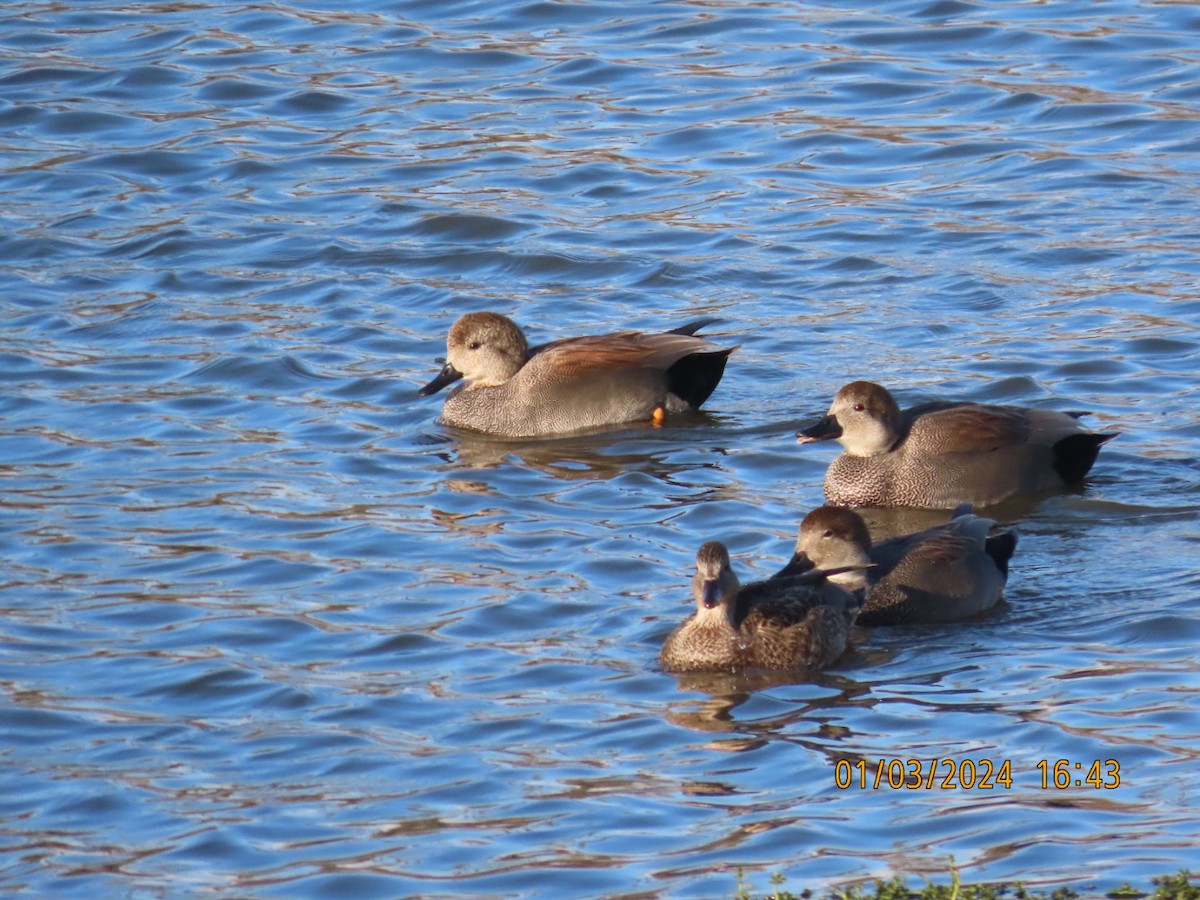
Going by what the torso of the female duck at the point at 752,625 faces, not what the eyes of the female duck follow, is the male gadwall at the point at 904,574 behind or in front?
behind

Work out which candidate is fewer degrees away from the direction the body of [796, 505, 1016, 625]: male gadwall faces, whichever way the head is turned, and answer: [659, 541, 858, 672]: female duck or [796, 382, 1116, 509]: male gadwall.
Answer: the female duck

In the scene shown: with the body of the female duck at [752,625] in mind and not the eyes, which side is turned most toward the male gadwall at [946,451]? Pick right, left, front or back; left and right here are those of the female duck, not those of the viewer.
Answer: back

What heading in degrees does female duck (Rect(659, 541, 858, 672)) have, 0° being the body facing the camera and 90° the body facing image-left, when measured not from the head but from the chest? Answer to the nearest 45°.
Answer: approximately 45°

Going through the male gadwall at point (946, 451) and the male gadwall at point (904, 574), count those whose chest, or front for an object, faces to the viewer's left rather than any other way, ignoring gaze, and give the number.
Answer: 2

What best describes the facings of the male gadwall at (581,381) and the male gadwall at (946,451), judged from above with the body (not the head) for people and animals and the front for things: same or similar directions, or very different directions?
same or similar directions

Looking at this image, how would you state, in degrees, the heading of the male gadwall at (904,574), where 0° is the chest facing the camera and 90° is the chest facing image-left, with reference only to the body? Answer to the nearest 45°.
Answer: approximately 90°

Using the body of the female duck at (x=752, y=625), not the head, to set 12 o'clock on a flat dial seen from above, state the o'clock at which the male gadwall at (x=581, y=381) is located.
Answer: The male gadwall is roughly at 4 o'clock from the female duck.

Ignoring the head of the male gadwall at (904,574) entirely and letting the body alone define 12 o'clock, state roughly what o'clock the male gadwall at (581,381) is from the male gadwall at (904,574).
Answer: the male gadwall at (581,381) is roughly at 2 o'clock from the male gadwall at (904,574).

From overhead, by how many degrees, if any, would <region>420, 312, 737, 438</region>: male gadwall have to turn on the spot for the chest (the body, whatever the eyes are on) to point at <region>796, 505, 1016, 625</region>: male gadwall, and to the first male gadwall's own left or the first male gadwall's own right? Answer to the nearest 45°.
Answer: approximately 90° to the first male gadwall's own left

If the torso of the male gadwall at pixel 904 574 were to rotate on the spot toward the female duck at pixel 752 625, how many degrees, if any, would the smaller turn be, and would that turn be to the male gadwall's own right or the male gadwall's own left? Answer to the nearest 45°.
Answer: approximately 45° to the male gadwall's own left

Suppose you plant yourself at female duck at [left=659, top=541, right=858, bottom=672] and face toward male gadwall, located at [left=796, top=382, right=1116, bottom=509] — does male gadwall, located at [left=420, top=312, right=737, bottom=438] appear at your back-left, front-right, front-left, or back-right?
front-left

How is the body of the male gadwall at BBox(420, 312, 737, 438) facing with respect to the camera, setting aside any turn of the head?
to the viewer's left

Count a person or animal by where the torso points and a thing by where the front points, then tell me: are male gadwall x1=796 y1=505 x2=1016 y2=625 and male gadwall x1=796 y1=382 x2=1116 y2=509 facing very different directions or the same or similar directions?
same or similar directions

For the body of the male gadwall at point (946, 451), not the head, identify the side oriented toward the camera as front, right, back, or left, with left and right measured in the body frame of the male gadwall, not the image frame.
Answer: left

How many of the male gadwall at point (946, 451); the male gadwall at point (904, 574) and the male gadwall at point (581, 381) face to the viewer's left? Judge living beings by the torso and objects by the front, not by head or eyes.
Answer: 3
